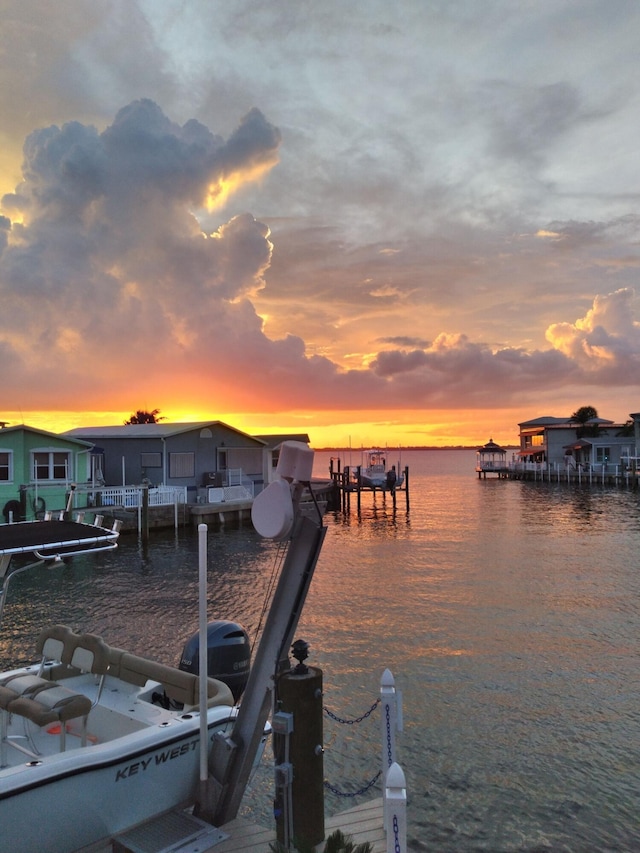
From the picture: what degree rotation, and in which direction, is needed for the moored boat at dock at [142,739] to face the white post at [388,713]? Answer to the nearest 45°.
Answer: approximately 135° to its left

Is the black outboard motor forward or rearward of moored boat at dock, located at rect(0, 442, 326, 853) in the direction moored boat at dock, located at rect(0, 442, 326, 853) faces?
rearward

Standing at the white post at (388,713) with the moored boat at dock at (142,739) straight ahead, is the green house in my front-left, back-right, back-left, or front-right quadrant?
front-right

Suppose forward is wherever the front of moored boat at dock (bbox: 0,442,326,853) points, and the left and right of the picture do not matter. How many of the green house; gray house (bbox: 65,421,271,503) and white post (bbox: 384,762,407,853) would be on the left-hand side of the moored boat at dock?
1

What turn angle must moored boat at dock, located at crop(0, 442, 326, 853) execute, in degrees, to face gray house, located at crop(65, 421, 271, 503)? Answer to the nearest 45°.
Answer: approximately 135° to its right

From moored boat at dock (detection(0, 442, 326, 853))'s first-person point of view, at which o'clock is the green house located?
The green house is roughly at 4 o'clock from the moored boat at dock.

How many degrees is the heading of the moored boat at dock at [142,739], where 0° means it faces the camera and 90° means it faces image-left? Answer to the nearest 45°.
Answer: approximately 45°

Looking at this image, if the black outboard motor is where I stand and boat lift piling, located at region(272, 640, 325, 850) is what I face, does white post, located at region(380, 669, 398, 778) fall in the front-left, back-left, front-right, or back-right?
front-left

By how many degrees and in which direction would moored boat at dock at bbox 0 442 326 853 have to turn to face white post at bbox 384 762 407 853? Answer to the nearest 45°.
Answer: approximately 90° to its left
